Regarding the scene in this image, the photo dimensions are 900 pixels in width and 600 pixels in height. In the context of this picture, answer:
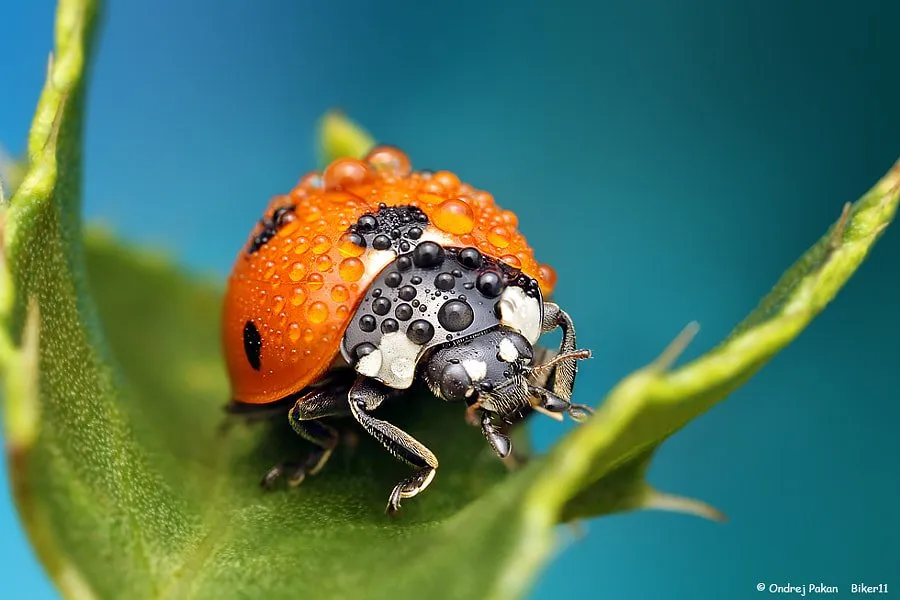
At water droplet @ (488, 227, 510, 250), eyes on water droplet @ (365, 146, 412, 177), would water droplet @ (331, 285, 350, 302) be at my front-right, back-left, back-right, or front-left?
front-left

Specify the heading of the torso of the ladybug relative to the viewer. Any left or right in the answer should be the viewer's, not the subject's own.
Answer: facing the viewer and to the right of the viewer

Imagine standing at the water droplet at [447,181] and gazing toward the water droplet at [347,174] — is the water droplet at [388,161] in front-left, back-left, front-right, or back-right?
front-right
